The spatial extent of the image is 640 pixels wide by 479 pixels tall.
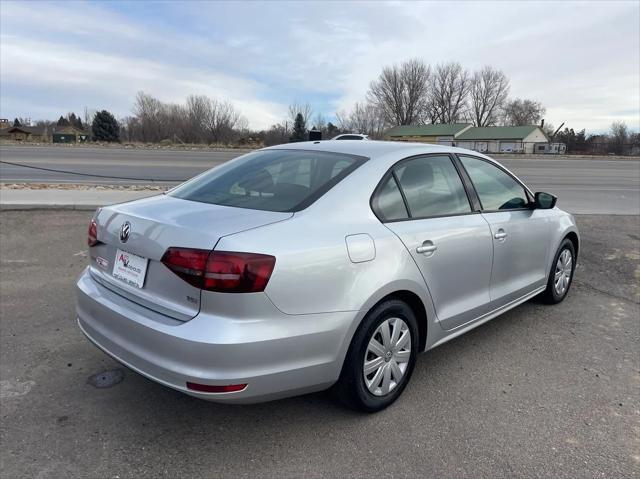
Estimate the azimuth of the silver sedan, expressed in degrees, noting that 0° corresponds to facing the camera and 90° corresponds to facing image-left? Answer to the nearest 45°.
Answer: approximately 225°
